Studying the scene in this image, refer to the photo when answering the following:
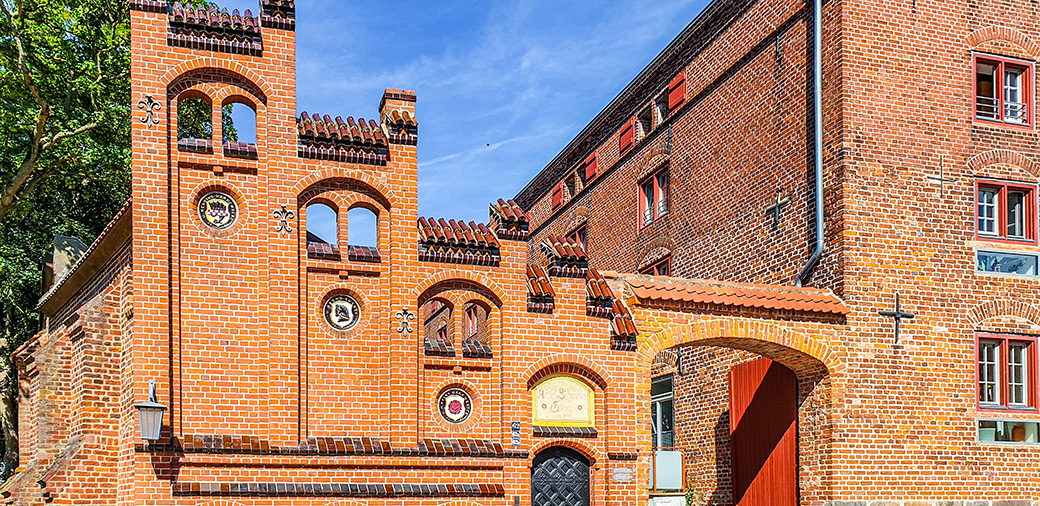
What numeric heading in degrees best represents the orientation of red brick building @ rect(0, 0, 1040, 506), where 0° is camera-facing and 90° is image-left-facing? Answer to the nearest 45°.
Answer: approximately 0°
